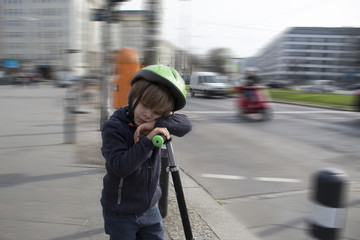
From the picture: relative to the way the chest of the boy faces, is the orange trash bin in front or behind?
behind

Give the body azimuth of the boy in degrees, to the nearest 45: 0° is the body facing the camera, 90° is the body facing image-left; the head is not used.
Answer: approximately 315°

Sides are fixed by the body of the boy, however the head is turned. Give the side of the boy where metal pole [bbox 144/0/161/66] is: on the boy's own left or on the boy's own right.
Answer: on the boy's own left

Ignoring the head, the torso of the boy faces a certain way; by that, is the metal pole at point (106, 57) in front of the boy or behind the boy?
behind

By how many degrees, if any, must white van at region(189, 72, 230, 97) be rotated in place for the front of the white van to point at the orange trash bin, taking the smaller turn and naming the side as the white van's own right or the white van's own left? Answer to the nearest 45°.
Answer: approximately 45° to the white van's own right

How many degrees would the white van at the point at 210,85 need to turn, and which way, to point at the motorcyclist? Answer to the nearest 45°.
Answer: approximately 45° to its right

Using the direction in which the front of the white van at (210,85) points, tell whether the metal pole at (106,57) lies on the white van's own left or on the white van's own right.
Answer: on the white van's own right

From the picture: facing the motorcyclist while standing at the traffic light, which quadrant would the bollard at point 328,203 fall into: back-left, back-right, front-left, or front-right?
back-right

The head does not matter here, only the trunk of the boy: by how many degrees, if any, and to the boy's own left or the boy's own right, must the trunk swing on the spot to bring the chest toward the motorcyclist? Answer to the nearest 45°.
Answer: approximately 135° to the boy's own left
